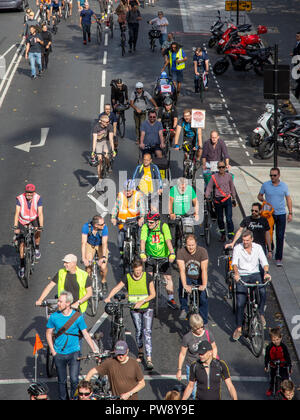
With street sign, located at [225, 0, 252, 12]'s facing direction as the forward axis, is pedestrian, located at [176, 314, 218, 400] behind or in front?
in front

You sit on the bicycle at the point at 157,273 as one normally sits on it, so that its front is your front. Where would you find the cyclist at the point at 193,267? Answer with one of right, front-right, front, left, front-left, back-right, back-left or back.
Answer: front-left

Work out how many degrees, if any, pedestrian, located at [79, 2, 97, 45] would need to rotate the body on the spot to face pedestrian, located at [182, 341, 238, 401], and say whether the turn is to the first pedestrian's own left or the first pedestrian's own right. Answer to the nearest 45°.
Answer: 0° — they already face them

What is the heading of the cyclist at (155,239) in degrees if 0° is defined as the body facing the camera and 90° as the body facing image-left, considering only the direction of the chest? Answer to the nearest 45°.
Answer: approximately 0°

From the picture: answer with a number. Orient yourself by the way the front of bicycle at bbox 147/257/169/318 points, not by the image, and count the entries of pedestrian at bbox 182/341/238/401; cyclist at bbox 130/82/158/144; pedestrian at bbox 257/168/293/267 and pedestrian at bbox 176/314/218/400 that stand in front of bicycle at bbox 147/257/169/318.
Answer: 2

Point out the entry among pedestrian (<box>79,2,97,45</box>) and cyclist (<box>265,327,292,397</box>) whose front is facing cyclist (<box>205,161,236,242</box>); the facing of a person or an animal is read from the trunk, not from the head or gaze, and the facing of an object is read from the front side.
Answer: pedestrian (<box>79,2,97,45</box>)

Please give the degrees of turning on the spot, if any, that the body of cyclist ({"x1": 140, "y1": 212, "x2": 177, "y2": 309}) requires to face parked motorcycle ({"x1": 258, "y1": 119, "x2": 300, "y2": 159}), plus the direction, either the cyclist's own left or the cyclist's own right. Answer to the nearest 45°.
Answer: approximately 180°

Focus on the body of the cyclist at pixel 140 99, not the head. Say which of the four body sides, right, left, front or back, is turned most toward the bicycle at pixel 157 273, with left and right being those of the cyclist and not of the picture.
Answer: front

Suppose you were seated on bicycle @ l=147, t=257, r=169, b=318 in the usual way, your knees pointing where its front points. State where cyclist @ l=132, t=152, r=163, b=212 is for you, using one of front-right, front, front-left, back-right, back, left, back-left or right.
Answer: back

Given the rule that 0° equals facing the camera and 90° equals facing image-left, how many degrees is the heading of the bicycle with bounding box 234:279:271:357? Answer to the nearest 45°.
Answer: approximately 0°
